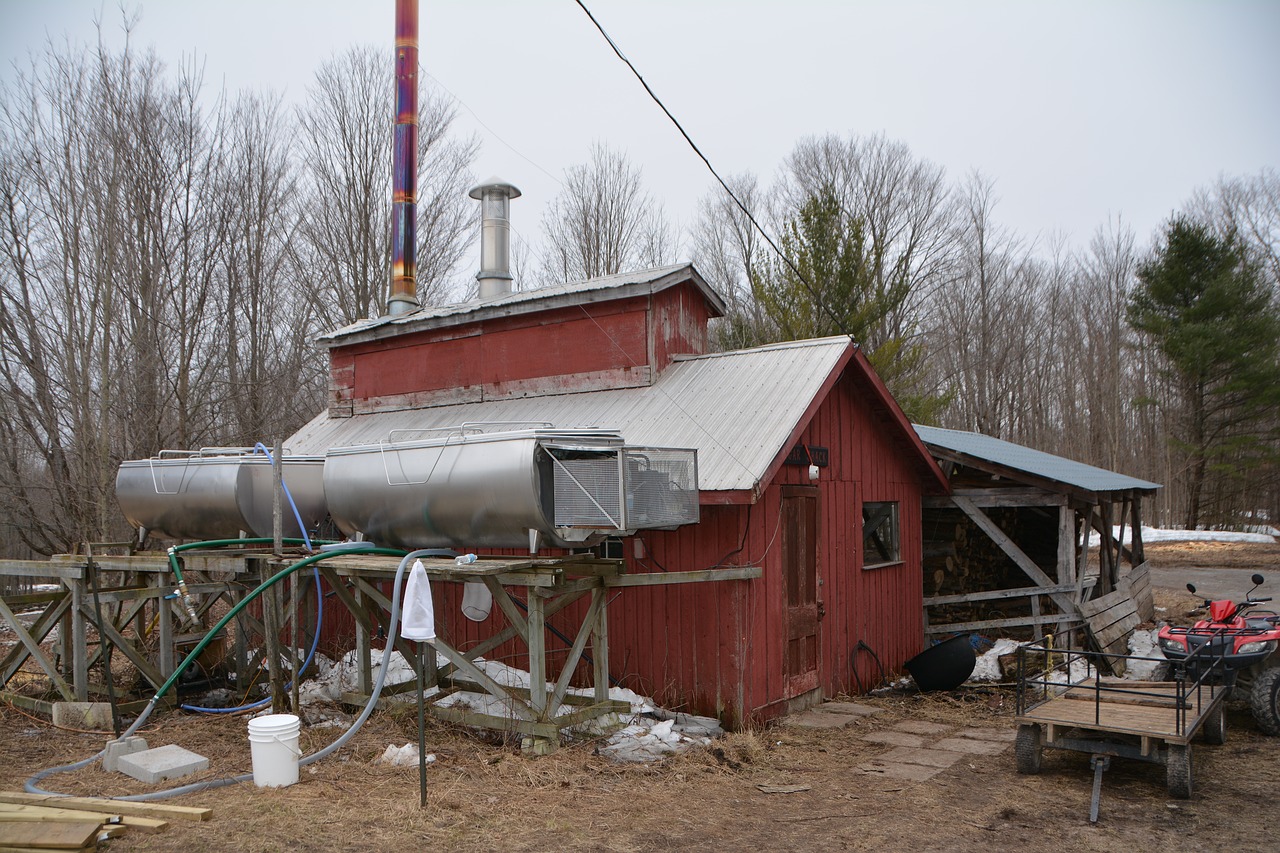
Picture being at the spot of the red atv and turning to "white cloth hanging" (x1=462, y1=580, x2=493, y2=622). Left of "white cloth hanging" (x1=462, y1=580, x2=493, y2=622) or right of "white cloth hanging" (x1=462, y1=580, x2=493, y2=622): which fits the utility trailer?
left

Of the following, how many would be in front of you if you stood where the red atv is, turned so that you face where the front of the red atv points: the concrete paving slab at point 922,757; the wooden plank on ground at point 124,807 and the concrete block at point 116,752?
3

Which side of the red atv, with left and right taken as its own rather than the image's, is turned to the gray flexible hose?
front

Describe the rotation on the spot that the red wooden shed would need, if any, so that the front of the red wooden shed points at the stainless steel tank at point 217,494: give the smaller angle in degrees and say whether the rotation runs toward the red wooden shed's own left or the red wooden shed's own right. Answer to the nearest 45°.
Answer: approximately 135° to the red wooden shed's own right

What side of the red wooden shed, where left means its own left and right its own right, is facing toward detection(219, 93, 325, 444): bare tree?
back

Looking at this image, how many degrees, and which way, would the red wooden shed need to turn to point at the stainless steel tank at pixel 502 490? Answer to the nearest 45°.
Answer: approximately 90° to its right

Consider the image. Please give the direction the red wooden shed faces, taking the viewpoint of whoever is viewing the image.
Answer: facing the viewer and to the right of the viewer

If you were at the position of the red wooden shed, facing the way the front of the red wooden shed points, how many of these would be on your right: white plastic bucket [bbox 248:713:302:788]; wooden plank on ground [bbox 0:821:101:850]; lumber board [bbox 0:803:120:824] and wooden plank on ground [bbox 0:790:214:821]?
4

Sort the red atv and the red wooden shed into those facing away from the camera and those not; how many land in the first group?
0

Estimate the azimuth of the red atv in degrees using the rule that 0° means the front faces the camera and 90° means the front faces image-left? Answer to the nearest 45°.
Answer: approximately 45°

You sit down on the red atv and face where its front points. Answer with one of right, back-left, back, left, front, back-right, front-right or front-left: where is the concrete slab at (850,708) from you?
front-right

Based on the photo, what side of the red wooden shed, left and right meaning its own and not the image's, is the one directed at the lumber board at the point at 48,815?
right

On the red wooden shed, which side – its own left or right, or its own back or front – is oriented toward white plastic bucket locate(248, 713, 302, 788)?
right

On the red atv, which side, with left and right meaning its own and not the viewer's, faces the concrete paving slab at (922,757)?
front

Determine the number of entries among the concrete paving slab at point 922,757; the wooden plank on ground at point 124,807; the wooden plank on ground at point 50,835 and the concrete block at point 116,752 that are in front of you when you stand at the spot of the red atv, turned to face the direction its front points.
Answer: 4
